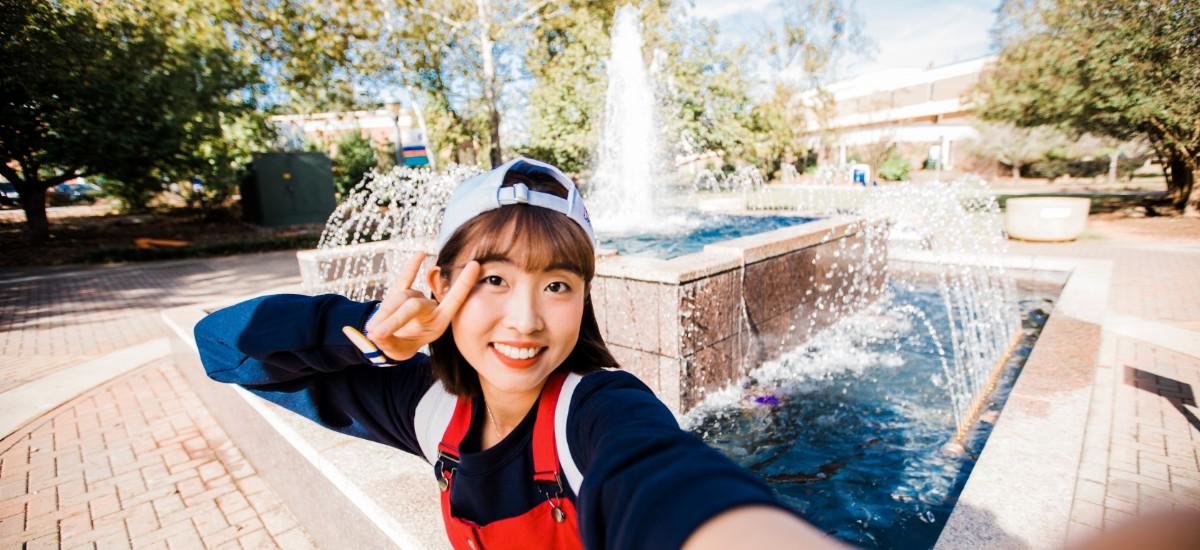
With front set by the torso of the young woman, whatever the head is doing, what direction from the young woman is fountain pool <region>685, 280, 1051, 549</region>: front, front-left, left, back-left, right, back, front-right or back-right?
back-left

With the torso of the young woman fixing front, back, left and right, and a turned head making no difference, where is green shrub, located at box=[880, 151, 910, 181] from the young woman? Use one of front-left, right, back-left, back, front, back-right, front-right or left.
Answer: back-left

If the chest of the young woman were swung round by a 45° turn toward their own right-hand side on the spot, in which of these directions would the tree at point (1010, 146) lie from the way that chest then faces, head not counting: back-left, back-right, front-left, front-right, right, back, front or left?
back

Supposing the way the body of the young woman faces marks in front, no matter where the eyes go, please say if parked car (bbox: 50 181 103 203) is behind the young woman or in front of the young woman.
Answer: behind

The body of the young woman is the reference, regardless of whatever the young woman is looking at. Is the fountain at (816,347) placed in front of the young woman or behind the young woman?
behind

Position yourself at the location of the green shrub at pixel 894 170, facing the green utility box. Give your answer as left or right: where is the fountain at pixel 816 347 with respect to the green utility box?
left

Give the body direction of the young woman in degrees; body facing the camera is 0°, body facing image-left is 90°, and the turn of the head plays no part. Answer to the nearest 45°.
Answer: approximately 0°

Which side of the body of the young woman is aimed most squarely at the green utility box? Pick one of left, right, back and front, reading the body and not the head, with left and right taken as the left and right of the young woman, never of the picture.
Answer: back

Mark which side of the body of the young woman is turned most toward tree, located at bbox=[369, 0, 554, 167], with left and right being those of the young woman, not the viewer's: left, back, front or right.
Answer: back
